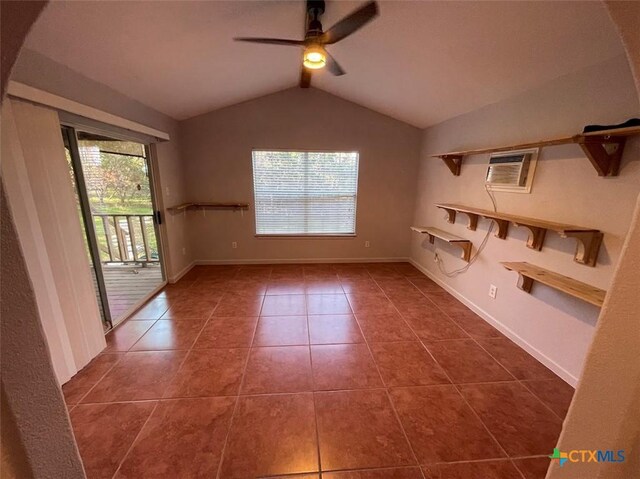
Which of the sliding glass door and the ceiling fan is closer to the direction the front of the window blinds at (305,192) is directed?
the ceiling fan

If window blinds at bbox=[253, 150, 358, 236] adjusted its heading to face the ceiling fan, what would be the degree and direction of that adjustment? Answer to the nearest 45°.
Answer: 0° — it already faces it

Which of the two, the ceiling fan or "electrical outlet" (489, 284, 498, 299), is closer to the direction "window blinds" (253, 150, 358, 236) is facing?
the ceiling fan

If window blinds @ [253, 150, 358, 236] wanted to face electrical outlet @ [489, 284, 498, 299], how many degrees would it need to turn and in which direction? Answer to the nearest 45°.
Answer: approximately 45° to its left

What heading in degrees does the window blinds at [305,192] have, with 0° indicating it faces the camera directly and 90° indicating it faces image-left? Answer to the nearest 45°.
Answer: approximately 0°

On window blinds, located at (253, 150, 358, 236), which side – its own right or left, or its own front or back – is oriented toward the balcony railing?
right
